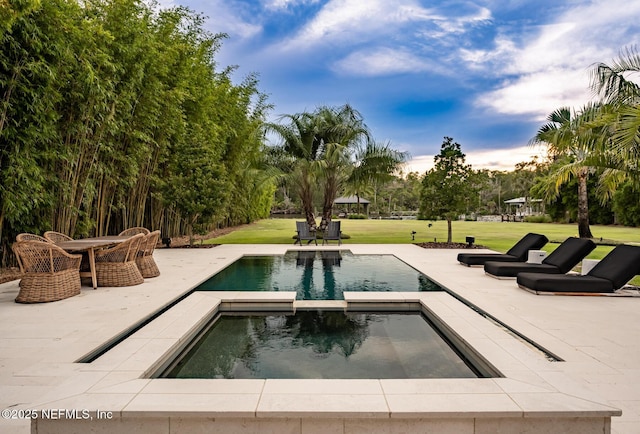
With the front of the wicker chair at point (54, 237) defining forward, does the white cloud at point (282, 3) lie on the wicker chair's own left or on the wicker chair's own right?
on the wicker chair's own left

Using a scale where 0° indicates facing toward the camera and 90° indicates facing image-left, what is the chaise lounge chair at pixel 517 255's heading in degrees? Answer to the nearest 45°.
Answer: approximately 90°

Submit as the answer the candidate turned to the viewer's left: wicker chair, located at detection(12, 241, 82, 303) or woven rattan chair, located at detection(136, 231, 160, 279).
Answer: the woven rattan chair

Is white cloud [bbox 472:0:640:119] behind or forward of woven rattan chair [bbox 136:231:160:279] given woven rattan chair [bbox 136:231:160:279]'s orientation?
behind

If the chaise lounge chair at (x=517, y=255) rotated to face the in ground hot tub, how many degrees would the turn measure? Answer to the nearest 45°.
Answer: approximately 90° to its left

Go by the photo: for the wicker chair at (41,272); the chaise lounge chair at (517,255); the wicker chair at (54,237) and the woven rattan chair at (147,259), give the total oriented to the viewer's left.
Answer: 2

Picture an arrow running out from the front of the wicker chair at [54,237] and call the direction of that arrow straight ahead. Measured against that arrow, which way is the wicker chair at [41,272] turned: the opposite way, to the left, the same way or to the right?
to the left

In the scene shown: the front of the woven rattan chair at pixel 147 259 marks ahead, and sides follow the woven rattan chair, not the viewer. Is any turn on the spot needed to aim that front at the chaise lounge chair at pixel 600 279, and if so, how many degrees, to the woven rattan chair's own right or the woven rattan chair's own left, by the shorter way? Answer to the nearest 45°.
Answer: approximately 135° to the woven rattan chair's own left

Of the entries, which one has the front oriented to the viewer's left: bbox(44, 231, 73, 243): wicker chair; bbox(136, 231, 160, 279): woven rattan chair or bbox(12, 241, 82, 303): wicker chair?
the woven rattan chair

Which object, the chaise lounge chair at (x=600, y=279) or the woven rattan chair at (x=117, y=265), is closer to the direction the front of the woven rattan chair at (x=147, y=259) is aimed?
the woven rattan chair
